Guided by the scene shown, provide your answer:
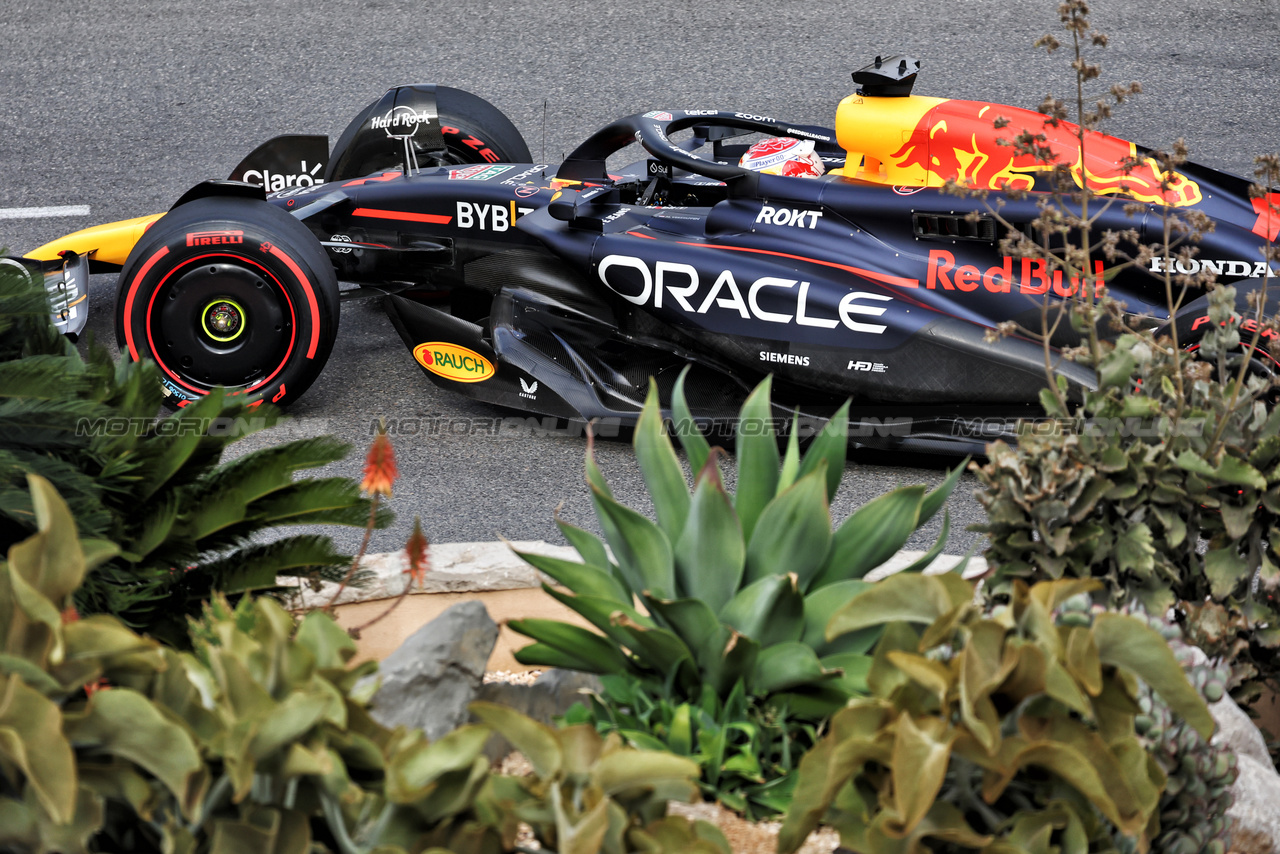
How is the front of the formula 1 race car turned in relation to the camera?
facing to the left of the viewer

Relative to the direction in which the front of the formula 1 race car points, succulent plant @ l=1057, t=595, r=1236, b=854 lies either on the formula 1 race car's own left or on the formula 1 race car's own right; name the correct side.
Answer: on the formula 1 race car's own left

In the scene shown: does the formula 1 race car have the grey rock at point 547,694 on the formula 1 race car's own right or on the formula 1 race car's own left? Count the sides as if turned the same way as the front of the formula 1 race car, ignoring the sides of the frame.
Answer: on the formula 1 race car's own left

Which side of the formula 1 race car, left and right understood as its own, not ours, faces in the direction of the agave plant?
left

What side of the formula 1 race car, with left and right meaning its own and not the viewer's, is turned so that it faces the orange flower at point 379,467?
left

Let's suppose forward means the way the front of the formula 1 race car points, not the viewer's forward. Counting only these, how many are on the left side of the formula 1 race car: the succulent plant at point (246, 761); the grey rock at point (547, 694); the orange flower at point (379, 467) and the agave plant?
4

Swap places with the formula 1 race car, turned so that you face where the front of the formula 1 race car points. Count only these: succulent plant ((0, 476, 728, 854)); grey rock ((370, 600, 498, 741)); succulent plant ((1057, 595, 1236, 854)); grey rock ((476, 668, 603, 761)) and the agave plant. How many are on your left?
5
